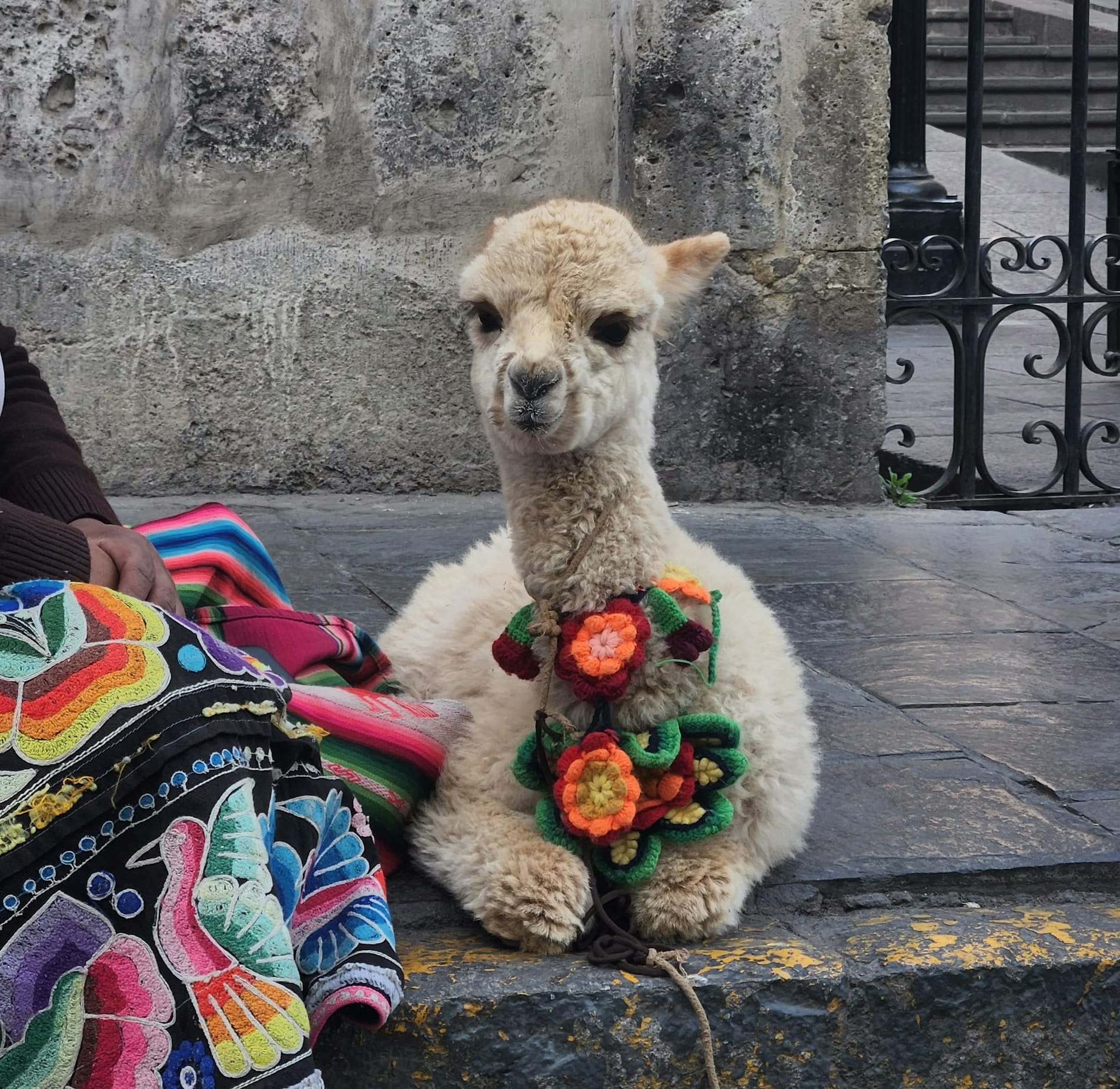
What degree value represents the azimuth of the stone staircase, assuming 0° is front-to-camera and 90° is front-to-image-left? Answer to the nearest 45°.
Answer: approximately 0°

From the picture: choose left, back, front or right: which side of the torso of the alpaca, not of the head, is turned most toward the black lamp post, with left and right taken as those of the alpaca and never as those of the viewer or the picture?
back

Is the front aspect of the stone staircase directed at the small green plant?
yes

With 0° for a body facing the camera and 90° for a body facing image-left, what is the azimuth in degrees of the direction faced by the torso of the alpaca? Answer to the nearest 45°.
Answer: approximately 0°

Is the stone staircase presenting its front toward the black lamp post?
yes

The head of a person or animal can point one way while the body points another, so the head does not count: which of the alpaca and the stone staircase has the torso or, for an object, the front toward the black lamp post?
the stone staircase

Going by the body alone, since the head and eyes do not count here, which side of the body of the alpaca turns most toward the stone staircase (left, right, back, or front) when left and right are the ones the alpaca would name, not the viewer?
back

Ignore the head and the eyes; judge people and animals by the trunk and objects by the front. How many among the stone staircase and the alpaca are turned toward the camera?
2

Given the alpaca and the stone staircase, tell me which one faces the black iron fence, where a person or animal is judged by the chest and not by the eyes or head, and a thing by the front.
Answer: the stone staircase
